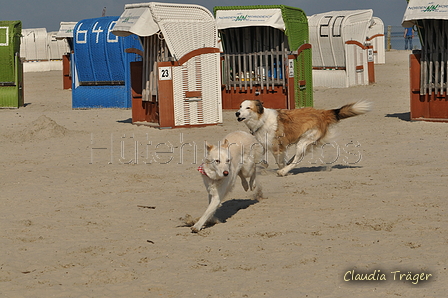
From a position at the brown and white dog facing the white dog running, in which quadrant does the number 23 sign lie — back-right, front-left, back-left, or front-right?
back-right

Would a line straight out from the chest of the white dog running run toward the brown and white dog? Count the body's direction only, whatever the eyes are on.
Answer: no

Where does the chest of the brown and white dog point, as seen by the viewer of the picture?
to the viewer's left

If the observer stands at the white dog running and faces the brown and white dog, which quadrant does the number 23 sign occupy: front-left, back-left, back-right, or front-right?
front-left

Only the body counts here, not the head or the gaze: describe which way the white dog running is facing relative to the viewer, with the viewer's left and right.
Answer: facing the viewer and to the left of the viewer

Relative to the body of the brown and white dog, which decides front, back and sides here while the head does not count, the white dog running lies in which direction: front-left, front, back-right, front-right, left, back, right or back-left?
left

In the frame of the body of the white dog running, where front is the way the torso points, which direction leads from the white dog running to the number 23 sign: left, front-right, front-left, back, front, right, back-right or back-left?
back-right

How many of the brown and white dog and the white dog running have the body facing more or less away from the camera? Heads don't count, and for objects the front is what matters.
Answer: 0

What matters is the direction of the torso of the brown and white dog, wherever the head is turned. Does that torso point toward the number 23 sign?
no
